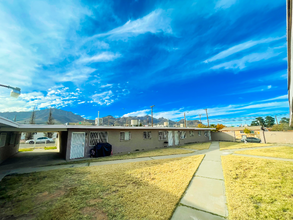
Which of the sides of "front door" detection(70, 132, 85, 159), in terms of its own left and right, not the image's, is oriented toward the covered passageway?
right

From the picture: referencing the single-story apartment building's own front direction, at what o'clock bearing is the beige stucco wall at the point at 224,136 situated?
The beige stucco wall is roughly at 10 o'clock from the single-story apartment building.

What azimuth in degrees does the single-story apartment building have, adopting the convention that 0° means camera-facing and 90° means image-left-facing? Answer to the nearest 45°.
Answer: approximately 315°

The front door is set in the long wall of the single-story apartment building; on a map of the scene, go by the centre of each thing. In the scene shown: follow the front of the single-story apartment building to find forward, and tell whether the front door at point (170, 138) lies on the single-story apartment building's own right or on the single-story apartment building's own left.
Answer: on the single-story apartment building's own left

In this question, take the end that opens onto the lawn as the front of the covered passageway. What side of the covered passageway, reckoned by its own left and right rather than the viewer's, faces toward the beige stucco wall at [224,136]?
left
